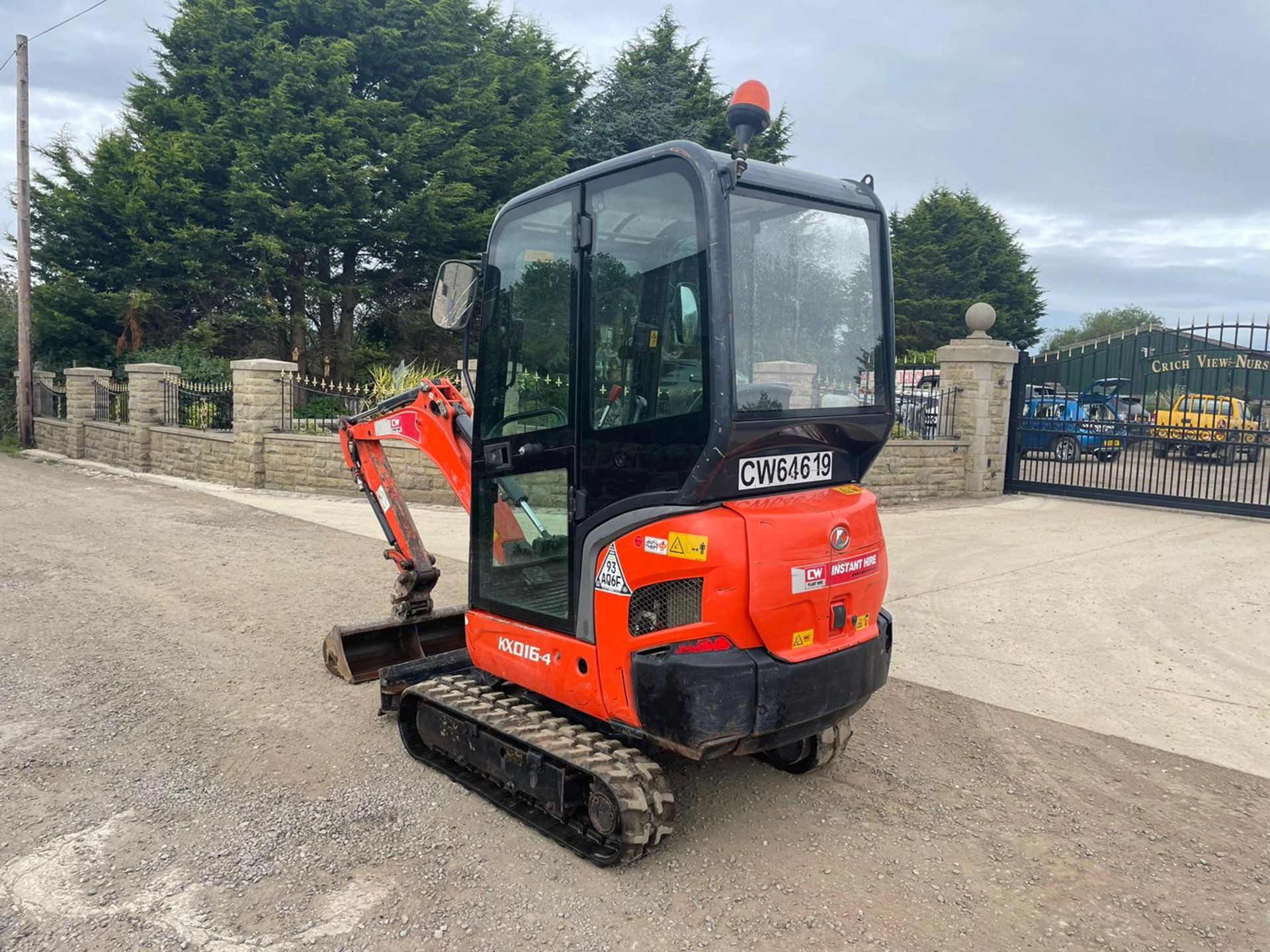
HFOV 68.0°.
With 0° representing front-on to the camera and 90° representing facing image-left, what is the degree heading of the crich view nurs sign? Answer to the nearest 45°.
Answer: approximately 0°

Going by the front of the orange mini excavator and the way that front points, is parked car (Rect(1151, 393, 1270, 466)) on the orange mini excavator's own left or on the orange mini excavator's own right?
on the orange mini excavator's own right

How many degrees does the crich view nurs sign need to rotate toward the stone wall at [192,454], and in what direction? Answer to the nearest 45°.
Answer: approximately 90° to its right

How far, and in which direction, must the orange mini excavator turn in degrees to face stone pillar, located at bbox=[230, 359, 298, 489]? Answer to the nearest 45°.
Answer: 0° — it already faces it

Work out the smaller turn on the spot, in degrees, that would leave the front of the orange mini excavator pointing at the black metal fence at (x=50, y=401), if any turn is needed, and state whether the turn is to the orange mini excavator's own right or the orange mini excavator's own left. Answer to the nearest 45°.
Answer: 0° — it already faces it

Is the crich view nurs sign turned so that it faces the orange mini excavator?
yes

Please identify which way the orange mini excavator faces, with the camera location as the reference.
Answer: facing away from the viewer and to the left of the viewer

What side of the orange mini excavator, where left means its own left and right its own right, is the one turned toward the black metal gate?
right

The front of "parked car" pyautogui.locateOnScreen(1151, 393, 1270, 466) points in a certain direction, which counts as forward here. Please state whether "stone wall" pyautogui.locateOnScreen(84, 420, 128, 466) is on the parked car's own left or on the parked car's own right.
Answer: on the parked car's own right

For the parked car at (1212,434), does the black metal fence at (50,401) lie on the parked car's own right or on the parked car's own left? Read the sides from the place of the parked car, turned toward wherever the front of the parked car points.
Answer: on the parked car's own right

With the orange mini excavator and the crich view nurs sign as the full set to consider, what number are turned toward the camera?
1

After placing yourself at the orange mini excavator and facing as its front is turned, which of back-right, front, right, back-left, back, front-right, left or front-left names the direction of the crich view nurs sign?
right

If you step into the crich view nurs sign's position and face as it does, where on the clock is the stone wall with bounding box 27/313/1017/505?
The stone wall is roughly at 2 o'clock from the crich view nurs sign.

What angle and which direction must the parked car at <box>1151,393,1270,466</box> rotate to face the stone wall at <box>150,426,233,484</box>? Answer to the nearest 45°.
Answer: approximately 135° to its right

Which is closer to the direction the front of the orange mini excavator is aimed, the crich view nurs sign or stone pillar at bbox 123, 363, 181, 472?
the stone pillar

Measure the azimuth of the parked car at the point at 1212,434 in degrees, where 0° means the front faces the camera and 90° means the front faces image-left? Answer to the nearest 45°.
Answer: approximately 315°
